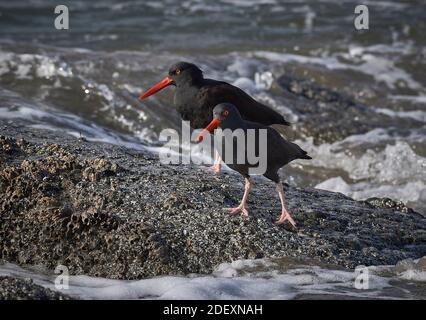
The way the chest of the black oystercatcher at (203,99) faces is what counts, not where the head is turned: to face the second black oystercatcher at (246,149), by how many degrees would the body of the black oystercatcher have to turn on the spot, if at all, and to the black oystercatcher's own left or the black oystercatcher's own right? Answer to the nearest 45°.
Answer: approximately 90° to the black oystercatcher's own left

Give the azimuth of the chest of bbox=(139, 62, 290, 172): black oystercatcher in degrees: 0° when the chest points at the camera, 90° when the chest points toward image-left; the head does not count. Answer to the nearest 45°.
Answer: approximately 90°
